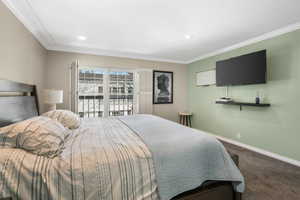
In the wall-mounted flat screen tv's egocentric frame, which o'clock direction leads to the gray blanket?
The gray blanket is roughly at 11 o'clock from the wall-mounted flat screen tv.

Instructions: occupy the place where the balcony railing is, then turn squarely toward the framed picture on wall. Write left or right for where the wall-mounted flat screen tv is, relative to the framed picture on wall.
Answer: right

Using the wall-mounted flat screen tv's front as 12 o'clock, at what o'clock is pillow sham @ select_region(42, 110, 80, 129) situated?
The pillow sham is roughly at 12 o'clock from the wall-mounted flat screen tv.

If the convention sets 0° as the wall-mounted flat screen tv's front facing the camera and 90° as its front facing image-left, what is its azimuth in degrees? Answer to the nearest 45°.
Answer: approximately 45°

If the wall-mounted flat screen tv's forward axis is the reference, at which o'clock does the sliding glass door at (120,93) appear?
The sliding glass door is roughly at 1 o'clock from the wall-mounted flat screen tv.

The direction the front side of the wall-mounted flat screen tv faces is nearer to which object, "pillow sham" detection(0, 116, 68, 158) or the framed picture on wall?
the pillow sham

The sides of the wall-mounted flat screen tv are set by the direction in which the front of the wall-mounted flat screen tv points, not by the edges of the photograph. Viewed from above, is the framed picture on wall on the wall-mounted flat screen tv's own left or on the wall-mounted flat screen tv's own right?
on the wall-mounted flat screen tv's own right

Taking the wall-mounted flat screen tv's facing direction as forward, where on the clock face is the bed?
The bed is roughly at 11 o'clock from the wall-mounted flat screen tv.

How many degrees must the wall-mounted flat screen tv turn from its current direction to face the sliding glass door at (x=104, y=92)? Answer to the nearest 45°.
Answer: approximately 45° to its right

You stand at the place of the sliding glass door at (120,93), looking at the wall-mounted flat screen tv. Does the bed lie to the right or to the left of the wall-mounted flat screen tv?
right

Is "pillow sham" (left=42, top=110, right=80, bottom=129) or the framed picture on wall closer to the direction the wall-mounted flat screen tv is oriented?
the pillow sham

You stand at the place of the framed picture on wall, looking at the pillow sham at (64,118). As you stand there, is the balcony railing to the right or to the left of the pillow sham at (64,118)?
right

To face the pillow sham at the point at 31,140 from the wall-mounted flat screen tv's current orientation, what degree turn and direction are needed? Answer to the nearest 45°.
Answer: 0° — it already faces it
